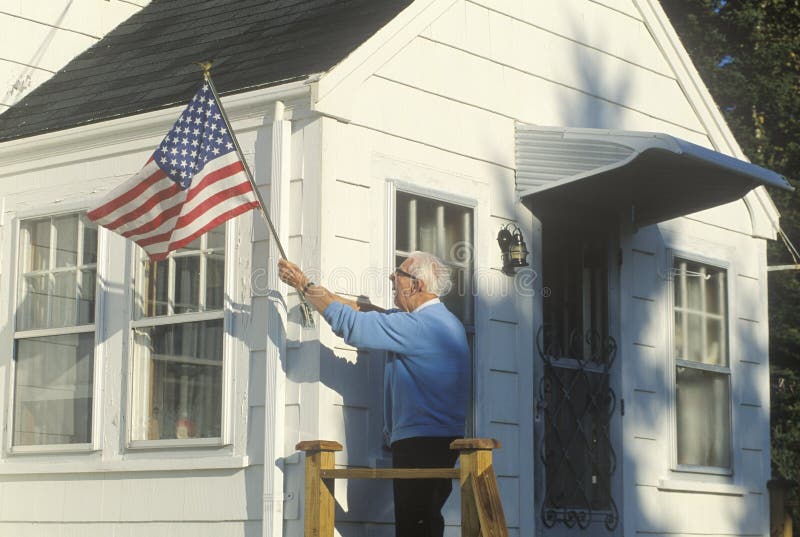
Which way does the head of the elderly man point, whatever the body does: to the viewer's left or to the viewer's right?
to the viewer's left

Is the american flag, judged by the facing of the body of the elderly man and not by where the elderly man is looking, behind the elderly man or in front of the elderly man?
in front

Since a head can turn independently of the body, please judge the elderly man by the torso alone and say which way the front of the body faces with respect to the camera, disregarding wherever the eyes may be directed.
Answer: to the viewer's left
